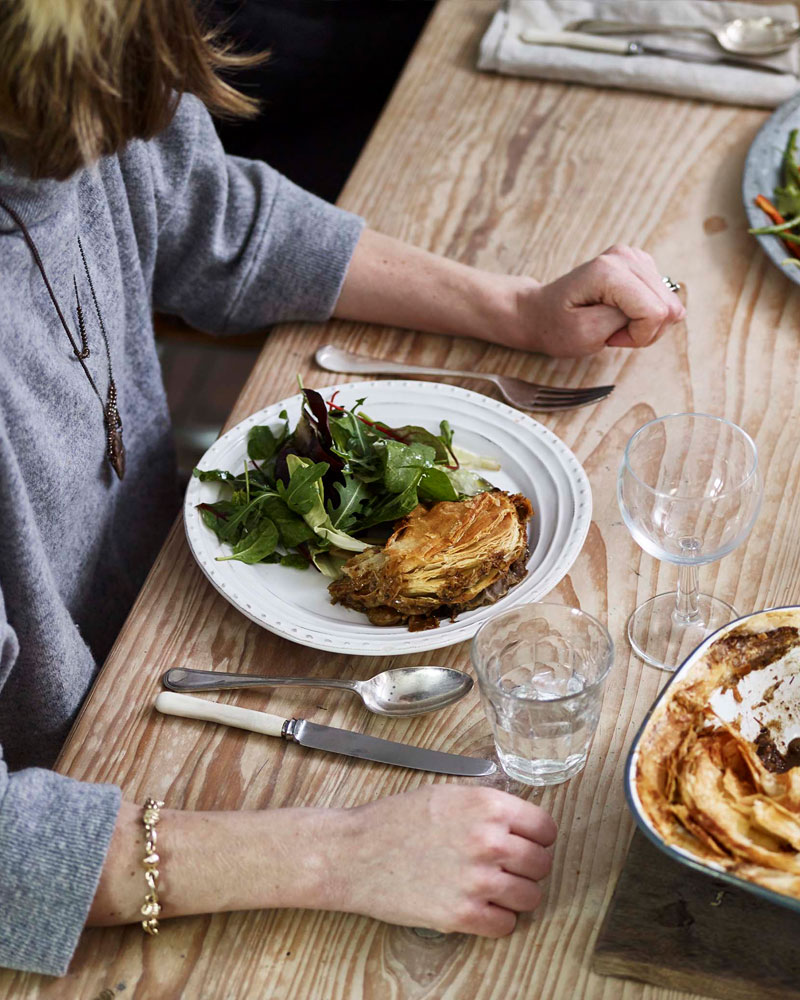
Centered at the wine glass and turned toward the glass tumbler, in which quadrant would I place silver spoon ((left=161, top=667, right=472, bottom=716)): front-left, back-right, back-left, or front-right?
front-right

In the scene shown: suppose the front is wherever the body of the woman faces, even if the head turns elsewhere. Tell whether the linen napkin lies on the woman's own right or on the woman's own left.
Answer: on the woman's own left

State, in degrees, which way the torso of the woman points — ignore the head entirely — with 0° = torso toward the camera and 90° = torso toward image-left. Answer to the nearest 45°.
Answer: approximately 315°

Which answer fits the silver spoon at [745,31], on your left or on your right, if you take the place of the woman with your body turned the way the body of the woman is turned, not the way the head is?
on your left

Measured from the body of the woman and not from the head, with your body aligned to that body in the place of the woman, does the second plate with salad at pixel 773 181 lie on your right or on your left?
on your left
